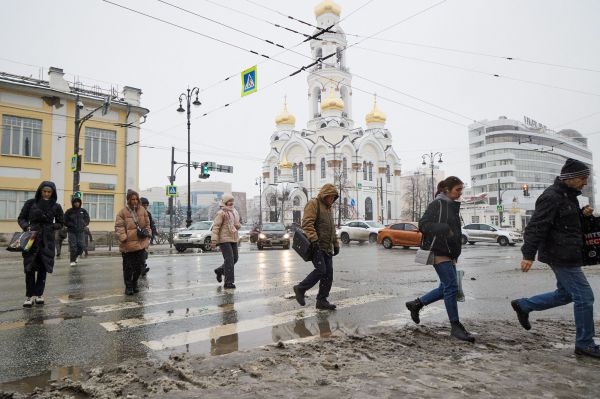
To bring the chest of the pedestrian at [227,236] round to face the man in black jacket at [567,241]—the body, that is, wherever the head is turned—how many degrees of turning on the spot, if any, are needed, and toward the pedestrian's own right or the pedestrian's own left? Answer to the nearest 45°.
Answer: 0° — they already face them

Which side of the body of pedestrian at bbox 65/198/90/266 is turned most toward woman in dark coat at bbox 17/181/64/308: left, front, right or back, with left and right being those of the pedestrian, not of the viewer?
front

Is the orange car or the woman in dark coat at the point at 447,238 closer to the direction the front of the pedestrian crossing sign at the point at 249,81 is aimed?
the woman in dark coat

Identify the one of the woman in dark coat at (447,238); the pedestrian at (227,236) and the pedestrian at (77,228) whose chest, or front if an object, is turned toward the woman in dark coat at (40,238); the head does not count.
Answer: the pedestrian at (77,228)

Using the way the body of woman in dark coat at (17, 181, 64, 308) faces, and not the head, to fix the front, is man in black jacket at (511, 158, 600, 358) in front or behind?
in front

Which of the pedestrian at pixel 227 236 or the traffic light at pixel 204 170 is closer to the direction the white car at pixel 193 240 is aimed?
the pedestrian

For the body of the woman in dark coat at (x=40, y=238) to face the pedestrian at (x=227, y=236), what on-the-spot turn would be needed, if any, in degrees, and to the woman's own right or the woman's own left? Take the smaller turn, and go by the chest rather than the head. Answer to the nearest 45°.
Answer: approximately 90° to the woman's own left

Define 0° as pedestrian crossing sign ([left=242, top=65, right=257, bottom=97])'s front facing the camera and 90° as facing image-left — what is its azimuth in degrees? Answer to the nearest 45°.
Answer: approximately 45°

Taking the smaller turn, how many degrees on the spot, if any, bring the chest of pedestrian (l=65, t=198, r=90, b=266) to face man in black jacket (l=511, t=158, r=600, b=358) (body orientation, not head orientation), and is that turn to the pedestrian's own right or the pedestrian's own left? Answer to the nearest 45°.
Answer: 0° — they already face them

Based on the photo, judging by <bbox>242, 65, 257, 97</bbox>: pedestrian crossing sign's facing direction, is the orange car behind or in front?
behind
